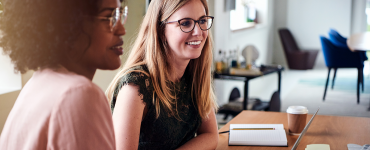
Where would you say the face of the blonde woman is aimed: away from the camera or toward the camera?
toward the camera

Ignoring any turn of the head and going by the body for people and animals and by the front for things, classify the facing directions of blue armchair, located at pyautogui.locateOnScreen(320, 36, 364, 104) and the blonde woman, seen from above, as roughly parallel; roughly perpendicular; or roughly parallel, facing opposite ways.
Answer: roughly parallel

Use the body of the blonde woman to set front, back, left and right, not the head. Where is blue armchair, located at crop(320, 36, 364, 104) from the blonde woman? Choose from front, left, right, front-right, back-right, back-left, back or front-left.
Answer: left

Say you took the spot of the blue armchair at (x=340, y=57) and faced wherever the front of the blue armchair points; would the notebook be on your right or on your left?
on your right

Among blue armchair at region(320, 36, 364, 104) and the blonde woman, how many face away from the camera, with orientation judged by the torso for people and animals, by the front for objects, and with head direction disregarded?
0

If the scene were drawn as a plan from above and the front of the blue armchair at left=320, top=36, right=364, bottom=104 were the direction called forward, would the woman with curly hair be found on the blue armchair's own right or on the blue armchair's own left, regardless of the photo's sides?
on the blue armchair's own right

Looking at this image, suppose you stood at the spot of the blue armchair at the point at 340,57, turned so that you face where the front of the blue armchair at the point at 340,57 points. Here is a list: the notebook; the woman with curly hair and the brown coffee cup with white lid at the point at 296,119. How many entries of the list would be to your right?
3

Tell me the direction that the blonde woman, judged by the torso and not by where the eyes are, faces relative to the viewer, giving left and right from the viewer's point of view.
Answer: facing the viewer and to the right of the viewer

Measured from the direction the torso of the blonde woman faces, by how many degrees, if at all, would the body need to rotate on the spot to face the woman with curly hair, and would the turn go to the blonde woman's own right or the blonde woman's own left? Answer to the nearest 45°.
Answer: approximately 45° to the blonde woman's own right

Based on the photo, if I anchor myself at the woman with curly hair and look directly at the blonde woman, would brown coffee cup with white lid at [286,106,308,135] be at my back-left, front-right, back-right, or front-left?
front-right

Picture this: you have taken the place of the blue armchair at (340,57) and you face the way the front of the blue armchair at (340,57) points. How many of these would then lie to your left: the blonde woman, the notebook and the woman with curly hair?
0
